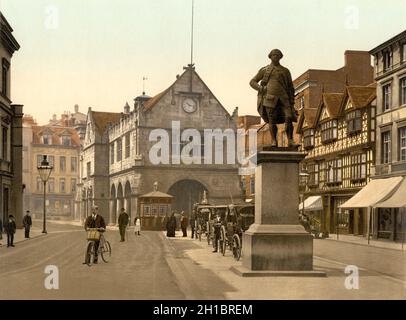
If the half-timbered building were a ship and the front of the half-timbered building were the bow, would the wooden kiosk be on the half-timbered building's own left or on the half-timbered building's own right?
on the half-timbered building's own right

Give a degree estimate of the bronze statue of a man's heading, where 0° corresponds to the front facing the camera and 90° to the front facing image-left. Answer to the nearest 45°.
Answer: approximately 0°

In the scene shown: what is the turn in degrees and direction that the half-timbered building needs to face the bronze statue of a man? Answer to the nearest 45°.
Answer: approximately 45° to its left

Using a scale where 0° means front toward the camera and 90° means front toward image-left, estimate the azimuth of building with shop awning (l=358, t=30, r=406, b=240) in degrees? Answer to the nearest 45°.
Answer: approximately 45°

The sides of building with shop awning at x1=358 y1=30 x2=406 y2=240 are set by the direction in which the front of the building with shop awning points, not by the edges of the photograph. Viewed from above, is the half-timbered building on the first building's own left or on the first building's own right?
on the first building's own right

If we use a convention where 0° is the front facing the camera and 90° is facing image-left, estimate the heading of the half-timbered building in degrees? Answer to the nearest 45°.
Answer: approximately 45°

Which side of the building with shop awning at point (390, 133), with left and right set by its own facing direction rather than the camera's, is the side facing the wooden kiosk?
right

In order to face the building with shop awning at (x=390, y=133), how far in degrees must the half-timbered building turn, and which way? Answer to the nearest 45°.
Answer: approximately 45° to its left

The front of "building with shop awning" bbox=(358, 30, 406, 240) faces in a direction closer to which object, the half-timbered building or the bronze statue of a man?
the bronze statue of a man

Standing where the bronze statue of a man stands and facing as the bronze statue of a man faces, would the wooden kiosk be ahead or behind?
behind
